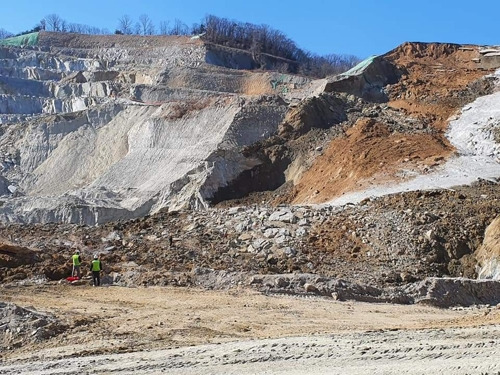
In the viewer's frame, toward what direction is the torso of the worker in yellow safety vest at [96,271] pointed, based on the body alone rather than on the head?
away from the camera

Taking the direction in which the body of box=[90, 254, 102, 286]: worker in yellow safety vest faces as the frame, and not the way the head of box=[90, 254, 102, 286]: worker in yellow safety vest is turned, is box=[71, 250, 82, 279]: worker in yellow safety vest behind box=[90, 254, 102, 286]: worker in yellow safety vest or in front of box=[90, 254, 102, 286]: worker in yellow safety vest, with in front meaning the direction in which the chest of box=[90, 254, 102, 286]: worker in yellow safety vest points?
in front
